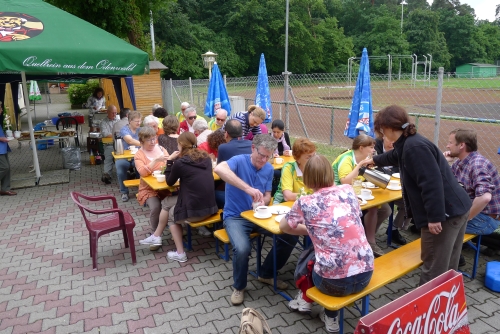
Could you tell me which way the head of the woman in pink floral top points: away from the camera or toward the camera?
away from the camera

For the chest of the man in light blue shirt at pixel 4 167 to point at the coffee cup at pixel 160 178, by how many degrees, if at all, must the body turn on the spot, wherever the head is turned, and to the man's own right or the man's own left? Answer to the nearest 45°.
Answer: approximately 45° to the man's own right

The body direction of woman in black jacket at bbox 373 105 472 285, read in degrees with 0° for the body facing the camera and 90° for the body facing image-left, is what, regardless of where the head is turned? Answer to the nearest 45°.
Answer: approximately 90°

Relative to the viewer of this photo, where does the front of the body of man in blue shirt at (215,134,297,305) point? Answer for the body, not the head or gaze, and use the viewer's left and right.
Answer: facing the viewer and to the right of the viewer

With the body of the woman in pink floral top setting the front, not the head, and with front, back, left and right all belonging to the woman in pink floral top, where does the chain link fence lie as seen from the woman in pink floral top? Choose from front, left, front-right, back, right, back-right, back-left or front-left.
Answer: front-right

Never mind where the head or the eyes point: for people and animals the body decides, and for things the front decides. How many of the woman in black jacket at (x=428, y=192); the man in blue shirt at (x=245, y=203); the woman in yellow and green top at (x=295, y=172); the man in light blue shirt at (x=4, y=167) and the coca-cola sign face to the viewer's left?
1

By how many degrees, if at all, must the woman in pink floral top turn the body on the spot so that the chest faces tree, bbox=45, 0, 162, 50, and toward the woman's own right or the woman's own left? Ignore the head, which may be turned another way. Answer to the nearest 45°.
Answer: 0° — they already face it

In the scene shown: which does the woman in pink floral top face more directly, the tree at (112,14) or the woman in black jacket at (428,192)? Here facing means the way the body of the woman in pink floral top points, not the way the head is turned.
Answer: the tree

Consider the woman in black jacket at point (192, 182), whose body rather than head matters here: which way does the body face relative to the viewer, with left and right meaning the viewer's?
facing away from the viewer and to the left of the viewer

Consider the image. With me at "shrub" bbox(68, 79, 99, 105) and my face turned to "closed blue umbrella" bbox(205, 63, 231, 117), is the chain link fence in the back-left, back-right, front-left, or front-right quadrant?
front-left

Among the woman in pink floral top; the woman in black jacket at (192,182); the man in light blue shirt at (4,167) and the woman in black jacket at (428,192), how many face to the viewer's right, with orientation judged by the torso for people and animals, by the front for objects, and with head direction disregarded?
1

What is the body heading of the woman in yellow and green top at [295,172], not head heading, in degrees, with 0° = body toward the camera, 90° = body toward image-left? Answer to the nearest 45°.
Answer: approximately 315°

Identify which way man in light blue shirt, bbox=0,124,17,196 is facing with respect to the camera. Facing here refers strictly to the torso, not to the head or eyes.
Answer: to the viewer's right
